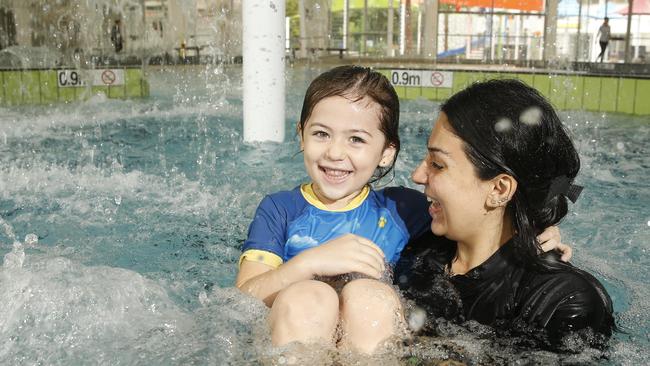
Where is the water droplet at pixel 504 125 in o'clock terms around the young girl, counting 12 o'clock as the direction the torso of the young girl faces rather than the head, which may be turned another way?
The water droplet is roughly at 10 o'clock from the young girl.

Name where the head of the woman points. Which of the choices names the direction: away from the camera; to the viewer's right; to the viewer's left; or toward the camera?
to the viewer's left

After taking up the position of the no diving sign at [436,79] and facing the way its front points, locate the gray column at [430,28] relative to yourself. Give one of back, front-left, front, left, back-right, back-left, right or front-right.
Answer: back

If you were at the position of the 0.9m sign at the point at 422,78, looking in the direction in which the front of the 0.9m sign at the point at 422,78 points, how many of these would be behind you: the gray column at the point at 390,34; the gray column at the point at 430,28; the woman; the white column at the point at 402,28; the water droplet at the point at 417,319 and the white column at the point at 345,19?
4

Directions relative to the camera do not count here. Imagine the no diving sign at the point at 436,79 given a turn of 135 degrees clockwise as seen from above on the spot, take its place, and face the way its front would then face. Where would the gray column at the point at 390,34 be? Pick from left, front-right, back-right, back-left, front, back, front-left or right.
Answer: front-right

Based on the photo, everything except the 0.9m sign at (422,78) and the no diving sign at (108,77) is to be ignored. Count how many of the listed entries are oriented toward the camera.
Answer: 2

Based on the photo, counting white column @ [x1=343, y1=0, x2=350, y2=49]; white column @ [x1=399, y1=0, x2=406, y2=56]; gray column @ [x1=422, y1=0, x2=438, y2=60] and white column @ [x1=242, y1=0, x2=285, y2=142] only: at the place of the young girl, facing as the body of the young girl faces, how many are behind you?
4

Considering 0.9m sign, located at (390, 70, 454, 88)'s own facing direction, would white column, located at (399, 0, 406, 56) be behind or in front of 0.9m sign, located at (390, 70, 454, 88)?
behind

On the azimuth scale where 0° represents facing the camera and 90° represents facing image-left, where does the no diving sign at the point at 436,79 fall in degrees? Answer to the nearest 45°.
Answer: approximately 0°

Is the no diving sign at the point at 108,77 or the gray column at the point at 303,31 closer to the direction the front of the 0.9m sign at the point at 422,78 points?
the no diving sign
